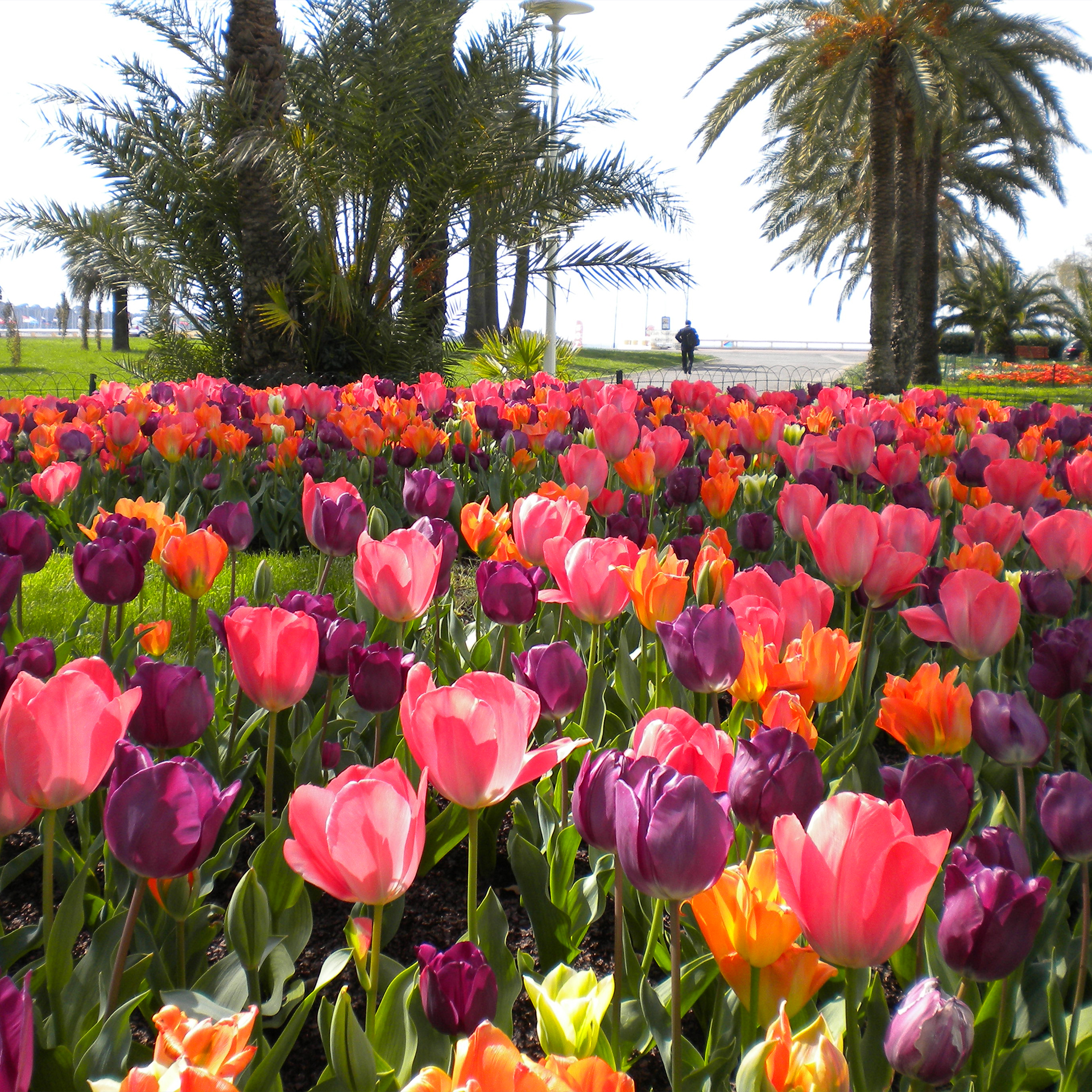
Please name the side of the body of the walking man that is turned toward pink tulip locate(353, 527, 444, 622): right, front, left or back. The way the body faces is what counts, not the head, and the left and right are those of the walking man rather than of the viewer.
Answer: back

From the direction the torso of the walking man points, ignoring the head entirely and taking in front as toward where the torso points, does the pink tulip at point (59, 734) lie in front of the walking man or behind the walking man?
behind

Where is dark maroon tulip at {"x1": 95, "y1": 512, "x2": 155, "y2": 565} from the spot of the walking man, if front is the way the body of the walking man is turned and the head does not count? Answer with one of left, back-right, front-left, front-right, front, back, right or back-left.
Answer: back

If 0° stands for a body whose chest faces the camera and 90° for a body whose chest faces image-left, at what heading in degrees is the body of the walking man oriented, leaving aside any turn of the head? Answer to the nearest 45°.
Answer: approximately 180°

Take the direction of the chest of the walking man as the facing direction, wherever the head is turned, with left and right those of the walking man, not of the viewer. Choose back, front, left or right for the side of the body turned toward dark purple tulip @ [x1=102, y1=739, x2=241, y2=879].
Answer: back

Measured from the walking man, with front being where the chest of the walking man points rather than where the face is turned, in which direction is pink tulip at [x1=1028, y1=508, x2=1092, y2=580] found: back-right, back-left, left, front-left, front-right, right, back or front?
back

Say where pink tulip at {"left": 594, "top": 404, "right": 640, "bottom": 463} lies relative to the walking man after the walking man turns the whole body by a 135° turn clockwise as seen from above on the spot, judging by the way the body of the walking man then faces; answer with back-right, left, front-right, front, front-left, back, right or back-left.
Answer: front-right

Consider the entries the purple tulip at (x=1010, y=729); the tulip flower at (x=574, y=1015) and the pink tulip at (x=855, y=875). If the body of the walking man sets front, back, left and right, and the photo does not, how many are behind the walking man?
3

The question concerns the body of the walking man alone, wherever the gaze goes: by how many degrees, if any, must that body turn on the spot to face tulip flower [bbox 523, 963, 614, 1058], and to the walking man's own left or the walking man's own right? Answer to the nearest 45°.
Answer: approximately 180°

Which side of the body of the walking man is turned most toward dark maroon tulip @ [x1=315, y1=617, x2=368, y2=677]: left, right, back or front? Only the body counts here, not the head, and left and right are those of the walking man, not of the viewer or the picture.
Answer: back

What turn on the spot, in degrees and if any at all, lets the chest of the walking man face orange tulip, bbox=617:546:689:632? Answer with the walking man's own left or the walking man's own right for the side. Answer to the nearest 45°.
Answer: approximately 180°

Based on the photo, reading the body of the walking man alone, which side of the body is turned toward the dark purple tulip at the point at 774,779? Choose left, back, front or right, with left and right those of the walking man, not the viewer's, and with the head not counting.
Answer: back

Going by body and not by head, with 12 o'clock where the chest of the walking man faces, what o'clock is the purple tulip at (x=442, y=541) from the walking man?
The purple tulip is roughly at 6 o'clock from the walking man.

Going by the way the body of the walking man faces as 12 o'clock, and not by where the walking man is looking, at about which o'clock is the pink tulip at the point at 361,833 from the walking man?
The pink tulip is roughly at 6 o'clock from the walking man.

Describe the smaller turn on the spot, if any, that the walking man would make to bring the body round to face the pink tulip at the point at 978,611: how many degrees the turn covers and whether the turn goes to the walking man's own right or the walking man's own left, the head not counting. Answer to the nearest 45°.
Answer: approximately 180°
